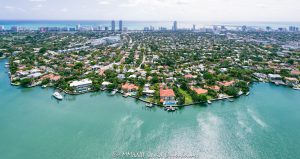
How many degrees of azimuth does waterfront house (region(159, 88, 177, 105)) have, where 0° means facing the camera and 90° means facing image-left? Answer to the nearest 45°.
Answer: approximately 0°

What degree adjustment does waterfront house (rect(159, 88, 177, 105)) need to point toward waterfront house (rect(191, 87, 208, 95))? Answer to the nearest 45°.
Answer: approximately 135° to its left

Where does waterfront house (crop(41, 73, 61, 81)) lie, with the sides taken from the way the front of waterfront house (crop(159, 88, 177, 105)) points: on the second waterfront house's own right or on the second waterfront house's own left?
on the second waterfront house's own right

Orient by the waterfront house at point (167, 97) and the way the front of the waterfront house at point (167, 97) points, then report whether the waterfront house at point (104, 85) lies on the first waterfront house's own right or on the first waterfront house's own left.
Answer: on the first waterfront house's own right

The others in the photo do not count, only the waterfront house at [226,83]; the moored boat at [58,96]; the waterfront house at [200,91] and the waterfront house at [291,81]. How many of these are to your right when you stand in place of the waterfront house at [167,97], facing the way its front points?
1

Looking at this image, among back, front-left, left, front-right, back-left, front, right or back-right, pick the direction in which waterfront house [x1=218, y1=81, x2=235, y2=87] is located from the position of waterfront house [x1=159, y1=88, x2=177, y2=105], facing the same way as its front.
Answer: back-left

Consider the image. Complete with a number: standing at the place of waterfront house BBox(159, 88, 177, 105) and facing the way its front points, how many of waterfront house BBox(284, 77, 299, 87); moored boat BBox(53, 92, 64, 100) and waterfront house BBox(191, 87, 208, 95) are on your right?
1

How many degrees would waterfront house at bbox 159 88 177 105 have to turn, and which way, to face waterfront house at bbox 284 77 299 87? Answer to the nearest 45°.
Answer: approximately 135° to its left
